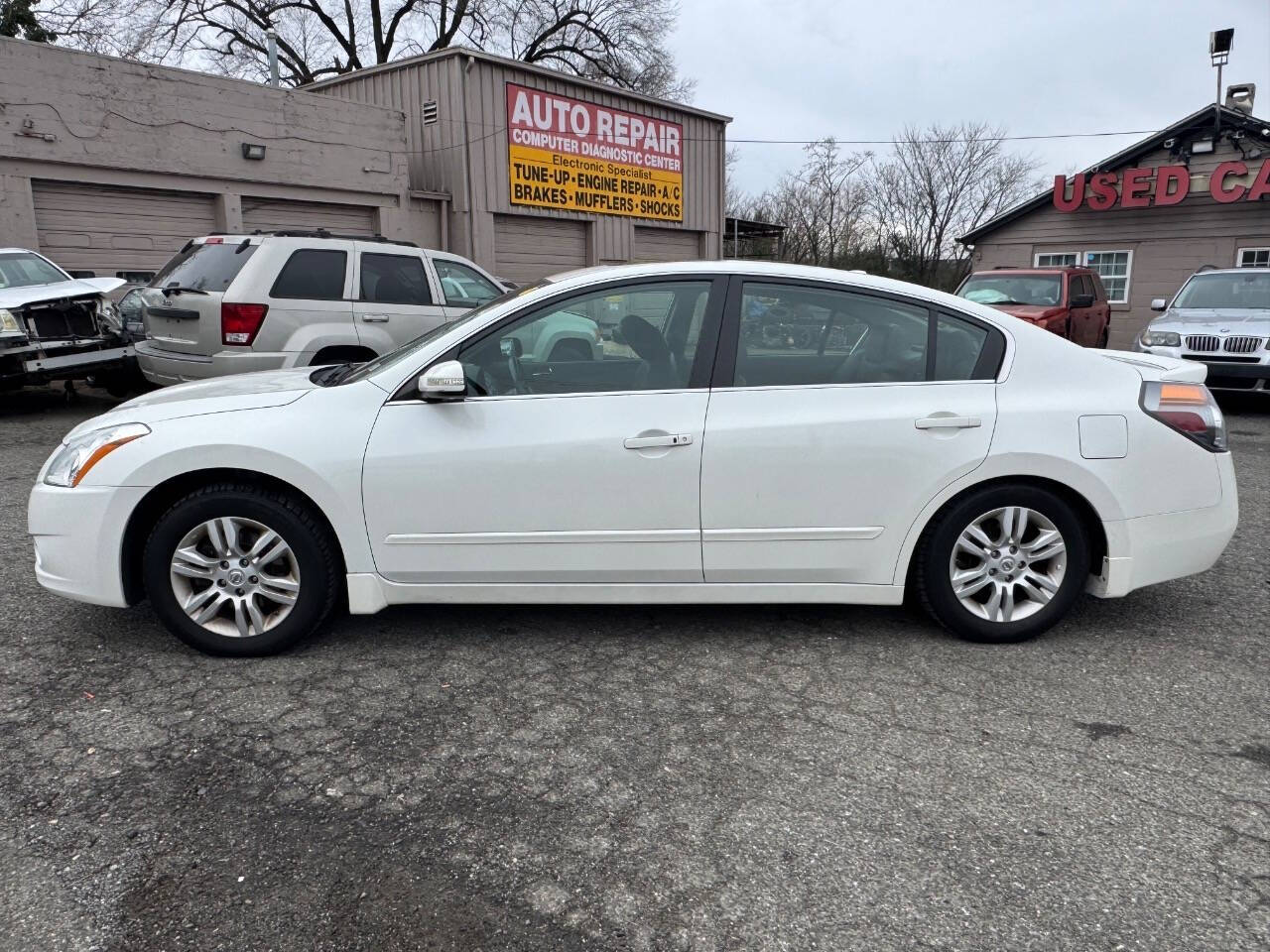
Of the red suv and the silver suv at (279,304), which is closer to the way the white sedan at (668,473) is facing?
the silver suv

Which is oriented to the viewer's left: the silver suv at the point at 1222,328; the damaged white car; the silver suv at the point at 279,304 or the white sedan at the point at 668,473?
the white sedan

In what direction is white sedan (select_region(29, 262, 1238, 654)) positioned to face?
to the viewer's left

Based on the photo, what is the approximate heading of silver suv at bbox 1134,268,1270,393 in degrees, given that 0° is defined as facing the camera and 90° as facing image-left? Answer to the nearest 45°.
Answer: approximately 0°

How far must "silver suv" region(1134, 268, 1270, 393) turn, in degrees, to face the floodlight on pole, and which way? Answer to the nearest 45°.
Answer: approximately 180°

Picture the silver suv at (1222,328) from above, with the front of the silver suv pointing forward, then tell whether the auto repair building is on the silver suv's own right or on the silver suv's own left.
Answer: on the silver suv's own right

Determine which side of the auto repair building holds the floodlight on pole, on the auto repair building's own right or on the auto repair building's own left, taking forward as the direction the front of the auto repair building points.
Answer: on the auto repair building's own left

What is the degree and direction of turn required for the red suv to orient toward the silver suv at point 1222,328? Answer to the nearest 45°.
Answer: approximately 90° to its left

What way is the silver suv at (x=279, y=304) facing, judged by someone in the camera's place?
facing away from the viewer and to the right of the viewer

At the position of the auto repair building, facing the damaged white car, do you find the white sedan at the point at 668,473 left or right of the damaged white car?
left
